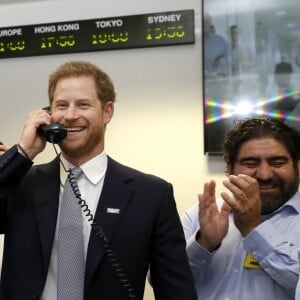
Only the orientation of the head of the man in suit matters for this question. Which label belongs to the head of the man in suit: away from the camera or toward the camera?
toward the camera

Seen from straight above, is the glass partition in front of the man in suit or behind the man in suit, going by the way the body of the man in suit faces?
behind

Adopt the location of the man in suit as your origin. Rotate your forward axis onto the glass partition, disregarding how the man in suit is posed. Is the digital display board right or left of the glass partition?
left

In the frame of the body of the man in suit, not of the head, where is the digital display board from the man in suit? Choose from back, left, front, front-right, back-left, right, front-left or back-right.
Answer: back-right

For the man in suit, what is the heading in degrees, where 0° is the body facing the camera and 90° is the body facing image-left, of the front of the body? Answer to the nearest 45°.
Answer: approximately 45°
